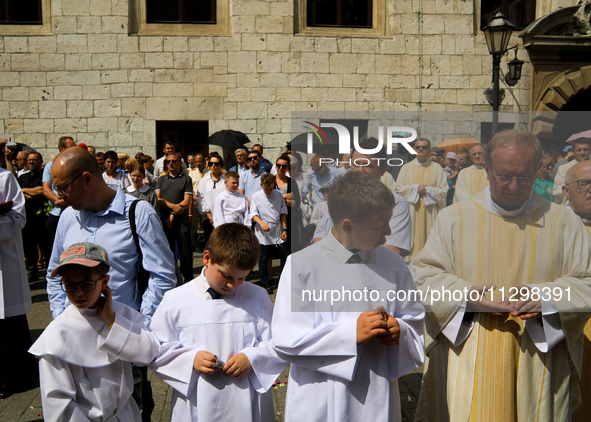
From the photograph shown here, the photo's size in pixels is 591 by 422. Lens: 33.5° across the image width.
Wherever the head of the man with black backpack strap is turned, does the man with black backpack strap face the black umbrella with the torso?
no

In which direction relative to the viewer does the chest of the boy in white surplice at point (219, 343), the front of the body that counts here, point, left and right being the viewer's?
facing the viewer

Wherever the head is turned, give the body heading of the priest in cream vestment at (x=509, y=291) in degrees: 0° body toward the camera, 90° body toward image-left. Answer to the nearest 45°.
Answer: approximately 0°

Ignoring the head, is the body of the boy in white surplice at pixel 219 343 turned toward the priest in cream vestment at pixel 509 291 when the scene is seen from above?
no

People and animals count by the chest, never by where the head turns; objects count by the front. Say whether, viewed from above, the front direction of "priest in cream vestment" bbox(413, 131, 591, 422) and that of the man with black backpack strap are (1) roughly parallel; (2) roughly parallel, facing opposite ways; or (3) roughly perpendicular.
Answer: roughly parallel

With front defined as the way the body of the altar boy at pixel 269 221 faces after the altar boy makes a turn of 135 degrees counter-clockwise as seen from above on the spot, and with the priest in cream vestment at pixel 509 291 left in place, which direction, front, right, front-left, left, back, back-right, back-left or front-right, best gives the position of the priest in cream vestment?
back-right

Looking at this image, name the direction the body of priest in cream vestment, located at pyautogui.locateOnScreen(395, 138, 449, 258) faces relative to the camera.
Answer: toward the camera

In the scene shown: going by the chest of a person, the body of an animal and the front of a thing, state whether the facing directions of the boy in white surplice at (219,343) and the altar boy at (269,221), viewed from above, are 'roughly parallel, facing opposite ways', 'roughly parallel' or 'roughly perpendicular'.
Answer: roughly parallel

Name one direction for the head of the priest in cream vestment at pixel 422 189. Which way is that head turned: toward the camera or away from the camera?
toward the camera

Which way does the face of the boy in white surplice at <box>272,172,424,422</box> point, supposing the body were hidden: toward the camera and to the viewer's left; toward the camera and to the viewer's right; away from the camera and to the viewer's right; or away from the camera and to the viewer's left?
toward the camera and to the viewer's right
